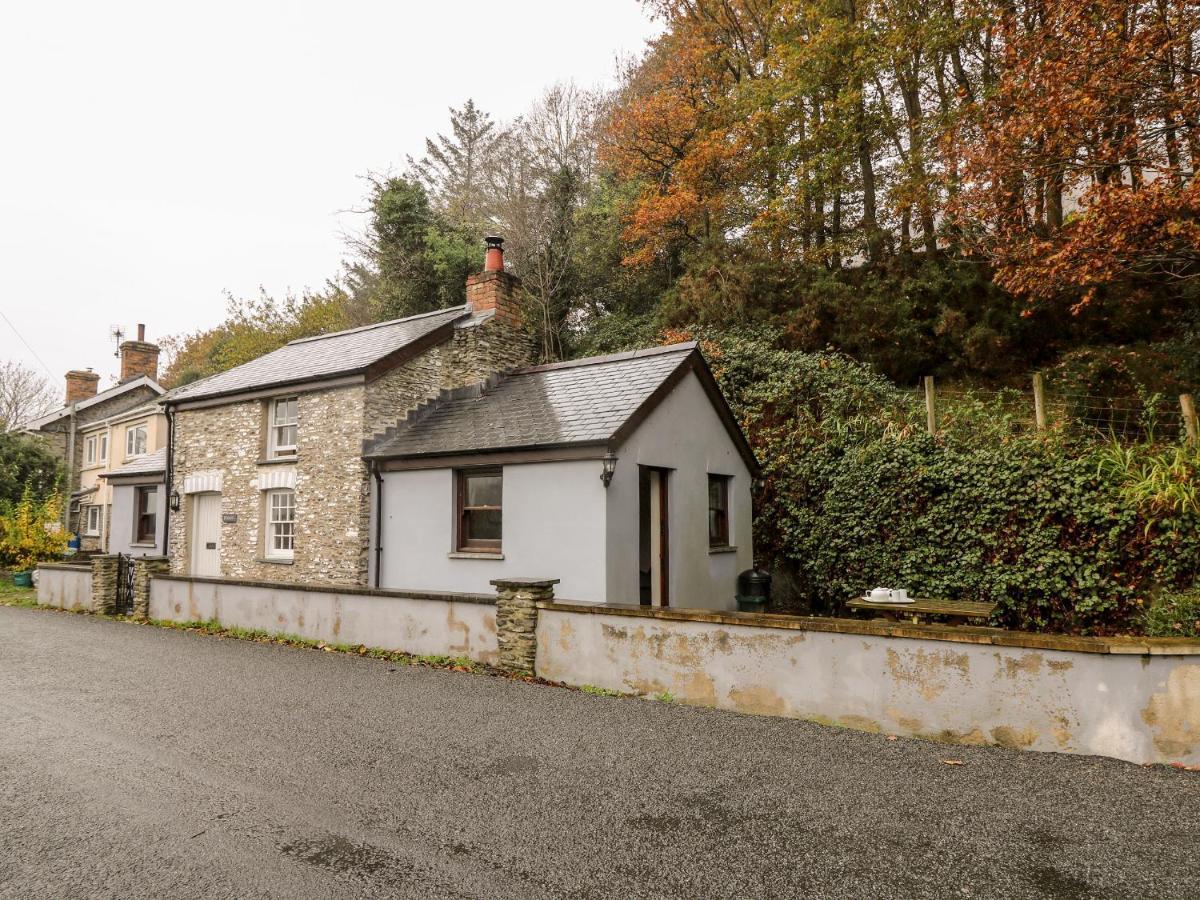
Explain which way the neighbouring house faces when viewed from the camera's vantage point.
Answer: facing the viewer and to the left of the viewer

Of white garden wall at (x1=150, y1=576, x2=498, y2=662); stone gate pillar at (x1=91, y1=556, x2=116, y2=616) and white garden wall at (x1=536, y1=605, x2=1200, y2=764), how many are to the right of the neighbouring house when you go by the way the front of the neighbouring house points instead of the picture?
0

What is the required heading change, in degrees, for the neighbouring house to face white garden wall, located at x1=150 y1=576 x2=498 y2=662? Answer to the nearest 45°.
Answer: approximately 45° to its left

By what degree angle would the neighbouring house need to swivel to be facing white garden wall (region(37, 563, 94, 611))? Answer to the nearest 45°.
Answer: approximately 45° to its left

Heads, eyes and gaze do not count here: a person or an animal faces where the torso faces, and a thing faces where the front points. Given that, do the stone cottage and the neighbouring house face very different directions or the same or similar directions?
same or similar directions

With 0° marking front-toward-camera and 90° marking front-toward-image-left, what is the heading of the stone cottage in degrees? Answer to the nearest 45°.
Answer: approximately 45°

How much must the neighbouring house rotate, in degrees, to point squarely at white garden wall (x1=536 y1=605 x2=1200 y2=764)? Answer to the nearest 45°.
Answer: approximately 45° to its left

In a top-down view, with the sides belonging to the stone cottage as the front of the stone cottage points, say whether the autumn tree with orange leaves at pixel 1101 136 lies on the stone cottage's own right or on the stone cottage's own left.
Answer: on the stone cottage's own left

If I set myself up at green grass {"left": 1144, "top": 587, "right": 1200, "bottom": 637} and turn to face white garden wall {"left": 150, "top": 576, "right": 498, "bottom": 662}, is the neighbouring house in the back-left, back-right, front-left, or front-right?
front-right

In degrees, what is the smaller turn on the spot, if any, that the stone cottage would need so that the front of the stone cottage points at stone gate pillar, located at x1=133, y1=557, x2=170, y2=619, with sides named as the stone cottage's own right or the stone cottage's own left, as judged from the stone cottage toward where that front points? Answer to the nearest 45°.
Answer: approximately 45° to the stone cottage's own right

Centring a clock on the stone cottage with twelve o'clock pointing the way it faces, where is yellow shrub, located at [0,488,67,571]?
The yellow shrub is roughly at 3 o'clock from the stone cottage.

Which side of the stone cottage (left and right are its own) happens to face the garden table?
left
